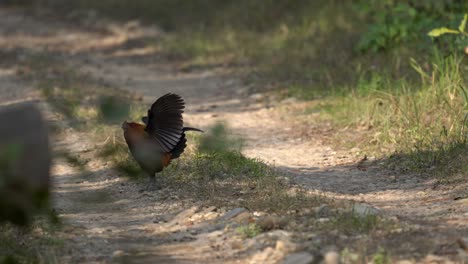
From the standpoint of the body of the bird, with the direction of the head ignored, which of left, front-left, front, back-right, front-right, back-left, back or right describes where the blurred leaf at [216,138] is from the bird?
left

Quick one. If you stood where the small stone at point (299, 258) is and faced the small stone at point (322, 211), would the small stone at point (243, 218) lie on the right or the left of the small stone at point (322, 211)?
left

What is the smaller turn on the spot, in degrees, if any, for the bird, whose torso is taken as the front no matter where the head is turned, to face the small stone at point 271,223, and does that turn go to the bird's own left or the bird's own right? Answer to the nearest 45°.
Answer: approximately 135° to the bird's own left

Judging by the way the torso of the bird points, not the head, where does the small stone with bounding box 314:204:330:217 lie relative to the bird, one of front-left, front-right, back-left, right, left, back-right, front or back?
back-left

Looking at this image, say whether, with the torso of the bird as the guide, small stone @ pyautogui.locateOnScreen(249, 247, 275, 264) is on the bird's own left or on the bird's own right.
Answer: on the bird's own left

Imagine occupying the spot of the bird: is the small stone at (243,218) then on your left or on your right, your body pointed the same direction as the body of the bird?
on your left

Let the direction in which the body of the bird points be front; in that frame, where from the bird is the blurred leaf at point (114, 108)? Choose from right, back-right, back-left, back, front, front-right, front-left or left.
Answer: left

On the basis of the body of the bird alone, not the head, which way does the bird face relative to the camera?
to the viewer's left
